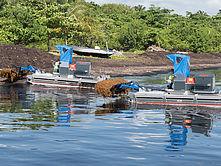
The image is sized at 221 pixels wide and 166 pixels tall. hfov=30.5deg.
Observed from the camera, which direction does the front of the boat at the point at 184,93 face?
facing to the left of the viewer

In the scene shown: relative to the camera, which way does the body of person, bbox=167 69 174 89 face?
to the viewer's left

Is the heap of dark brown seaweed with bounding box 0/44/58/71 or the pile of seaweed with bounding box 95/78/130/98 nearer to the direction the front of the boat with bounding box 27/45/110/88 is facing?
the heap of dark brown seaweed

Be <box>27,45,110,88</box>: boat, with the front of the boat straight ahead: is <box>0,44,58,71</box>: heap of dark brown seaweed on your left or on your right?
on your right

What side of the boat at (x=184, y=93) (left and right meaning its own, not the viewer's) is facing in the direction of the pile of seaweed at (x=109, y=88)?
front

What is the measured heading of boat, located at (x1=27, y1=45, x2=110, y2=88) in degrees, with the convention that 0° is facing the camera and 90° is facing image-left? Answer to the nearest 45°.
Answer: approximately 90°

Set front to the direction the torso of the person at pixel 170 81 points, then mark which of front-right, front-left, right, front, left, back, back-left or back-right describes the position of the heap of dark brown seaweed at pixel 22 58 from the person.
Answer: front-right

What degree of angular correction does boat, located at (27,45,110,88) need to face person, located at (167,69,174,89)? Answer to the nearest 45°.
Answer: approximately 135° to its left

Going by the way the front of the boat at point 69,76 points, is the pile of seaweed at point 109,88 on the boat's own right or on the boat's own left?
on the boat's own left

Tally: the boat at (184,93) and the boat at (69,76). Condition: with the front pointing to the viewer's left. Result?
2

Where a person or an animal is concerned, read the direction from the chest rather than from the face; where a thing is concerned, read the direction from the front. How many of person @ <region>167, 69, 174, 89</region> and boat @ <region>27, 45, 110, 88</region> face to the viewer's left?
2
